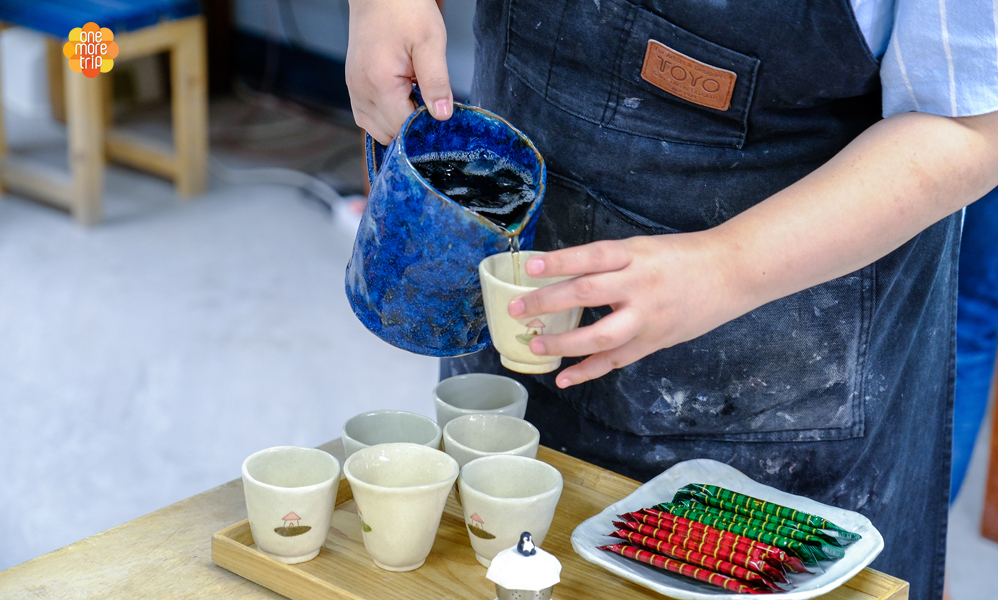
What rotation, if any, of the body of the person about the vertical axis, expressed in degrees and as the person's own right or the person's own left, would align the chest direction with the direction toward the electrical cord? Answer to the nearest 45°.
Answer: approximately 90° to the person's own right

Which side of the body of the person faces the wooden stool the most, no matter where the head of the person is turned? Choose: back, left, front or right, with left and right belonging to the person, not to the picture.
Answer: right

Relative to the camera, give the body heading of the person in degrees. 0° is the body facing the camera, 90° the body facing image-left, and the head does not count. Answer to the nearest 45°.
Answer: approximately 45°
